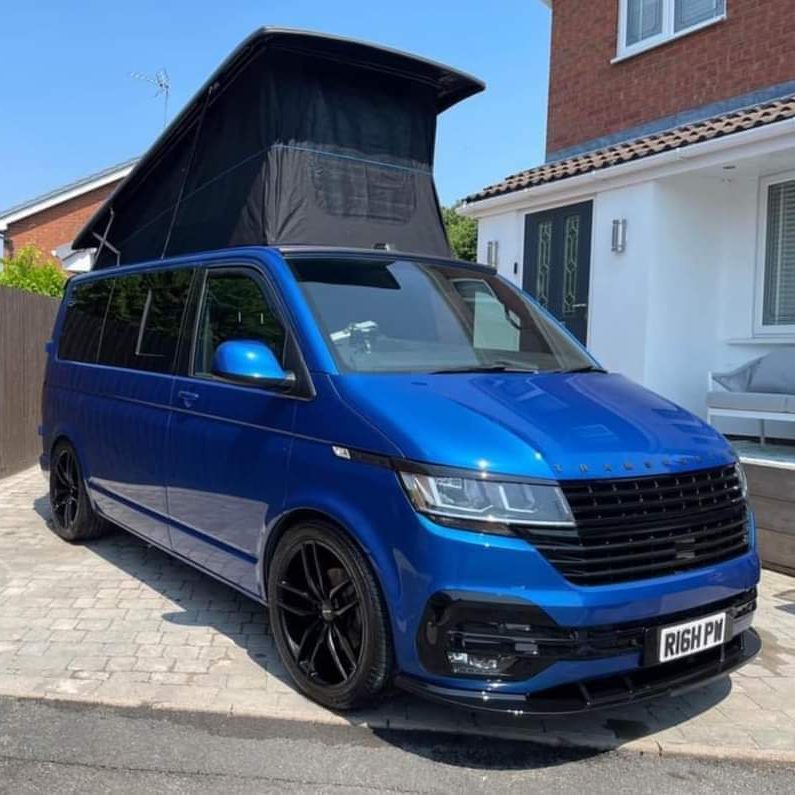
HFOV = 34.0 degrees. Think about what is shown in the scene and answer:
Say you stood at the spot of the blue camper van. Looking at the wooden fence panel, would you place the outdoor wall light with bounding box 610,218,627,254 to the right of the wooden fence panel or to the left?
right

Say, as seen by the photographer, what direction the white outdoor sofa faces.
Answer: facing the viewer

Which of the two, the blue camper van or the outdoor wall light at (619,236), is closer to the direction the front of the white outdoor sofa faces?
the blue camper van

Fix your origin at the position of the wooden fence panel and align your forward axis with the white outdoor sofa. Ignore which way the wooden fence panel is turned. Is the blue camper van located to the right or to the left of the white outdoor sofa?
right

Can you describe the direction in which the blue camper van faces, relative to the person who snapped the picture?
facing the viewer and to the right of the viewer

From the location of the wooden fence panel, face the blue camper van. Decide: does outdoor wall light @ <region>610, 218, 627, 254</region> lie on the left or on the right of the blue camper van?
left

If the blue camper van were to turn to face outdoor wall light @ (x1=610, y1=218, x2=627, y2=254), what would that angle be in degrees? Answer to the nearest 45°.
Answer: approximately 135° to its left

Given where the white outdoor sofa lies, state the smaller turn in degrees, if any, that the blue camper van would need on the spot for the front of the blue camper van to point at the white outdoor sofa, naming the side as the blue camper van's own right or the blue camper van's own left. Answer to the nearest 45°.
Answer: approximately 90° to the blue camper van's own left

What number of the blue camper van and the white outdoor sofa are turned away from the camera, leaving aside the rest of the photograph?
0
